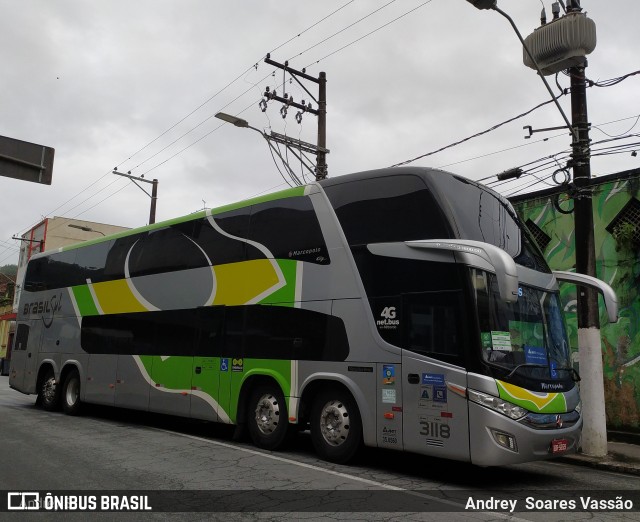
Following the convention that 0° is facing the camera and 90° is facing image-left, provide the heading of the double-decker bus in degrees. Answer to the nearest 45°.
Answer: approximately 315°

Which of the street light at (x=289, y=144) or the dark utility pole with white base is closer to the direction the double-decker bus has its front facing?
the dark utility pole with white base

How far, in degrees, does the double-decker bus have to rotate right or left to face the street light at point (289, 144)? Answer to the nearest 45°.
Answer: approximately 135° to its left

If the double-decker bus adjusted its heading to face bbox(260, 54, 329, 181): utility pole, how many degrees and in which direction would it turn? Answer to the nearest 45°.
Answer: approximately 135° to its left
